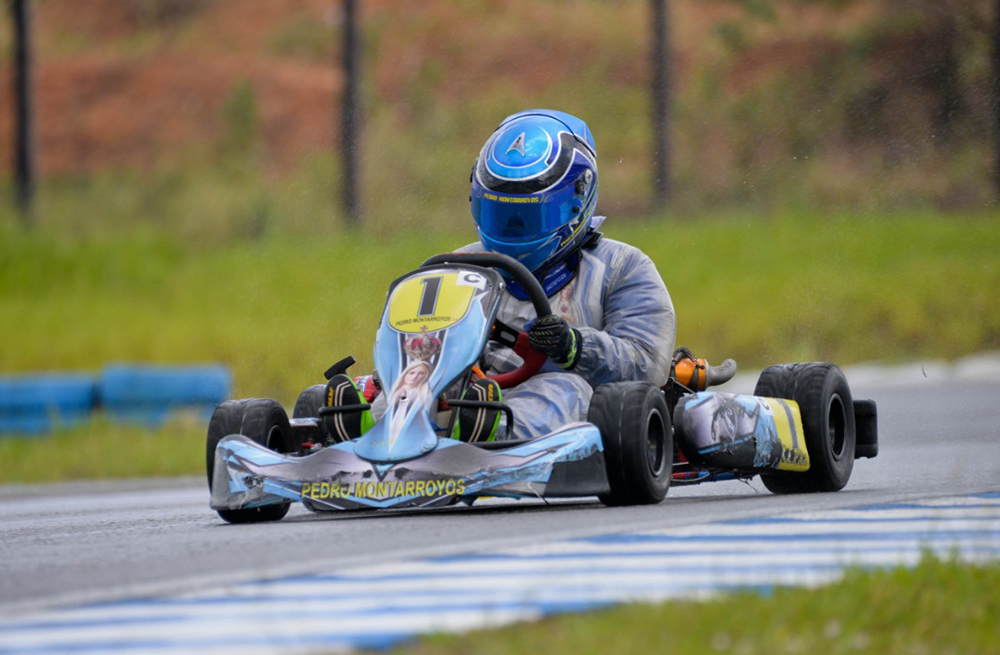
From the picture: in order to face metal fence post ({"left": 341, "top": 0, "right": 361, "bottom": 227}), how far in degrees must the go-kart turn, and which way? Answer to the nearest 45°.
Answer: approximately 135° to its right

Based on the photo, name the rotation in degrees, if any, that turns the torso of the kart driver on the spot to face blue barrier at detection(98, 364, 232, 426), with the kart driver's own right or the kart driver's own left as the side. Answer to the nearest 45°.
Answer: approximately 90° to the kart driver's own right

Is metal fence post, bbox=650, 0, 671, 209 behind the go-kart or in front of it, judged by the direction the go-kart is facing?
behind

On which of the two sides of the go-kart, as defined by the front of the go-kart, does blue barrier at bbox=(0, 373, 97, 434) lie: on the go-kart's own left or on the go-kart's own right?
on the go-kart's own right

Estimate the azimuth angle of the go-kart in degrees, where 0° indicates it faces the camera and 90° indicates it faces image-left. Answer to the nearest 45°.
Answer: approximately 45°

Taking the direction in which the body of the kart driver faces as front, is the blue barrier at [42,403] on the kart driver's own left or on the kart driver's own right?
on the kart driver's own right

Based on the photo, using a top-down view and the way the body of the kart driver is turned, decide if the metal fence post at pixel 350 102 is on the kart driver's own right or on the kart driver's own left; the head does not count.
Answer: on the kart driver's own right

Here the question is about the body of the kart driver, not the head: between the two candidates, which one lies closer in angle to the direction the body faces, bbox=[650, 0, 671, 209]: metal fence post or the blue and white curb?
the blue and white curb

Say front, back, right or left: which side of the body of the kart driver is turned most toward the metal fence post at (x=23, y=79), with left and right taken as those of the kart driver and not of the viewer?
right

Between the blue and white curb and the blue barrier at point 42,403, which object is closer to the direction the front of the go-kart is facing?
the blue and white curb

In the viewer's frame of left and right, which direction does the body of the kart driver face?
facing the viewer and to the left of the viewer
